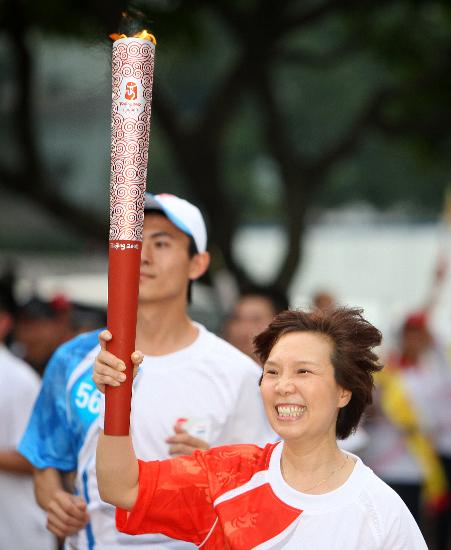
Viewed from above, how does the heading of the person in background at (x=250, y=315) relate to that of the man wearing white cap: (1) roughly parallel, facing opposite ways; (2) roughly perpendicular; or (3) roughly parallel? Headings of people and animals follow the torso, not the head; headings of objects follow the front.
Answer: roughly parallel

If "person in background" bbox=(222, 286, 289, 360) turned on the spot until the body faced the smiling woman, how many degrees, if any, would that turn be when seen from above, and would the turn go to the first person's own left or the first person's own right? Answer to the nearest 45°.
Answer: approximately 45° to the first person's own left

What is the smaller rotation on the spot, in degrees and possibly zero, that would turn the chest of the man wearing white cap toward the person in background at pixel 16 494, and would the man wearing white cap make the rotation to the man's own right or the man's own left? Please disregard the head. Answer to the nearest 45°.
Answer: approximately 90° to the man's own right

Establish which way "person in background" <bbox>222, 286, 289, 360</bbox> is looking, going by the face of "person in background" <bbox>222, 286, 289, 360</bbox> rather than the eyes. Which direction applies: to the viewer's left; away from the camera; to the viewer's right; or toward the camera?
toward the camera

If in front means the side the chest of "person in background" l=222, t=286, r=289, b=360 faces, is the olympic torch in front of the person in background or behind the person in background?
in front

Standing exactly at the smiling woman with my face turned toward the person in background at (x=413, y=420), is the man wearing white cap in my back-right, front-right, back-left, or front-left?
front-left

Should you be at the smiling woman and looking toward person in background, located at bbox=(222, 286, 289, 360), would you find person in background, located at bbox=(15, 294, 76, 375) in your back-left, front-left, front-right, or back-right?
front-left

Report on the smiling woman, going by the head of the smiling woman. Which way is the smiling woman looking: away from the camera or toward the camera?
toward the camera

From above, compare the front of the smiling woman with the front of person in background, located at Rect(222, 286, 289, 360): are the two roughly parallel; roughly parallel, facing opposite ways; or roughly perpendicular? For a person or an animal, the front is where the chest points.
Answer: roughly parallel

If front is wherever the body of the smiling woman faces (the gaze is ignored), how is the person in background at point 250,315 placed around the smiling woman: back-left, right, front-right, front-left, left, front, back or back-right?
back-right

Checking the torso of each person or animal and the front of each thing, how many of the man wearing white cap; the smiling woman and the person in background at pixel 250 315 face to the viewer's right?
0

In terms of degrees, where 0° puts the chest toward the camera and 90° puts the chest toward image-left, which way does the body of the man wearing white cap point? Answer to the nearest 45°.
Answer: approximately 45°

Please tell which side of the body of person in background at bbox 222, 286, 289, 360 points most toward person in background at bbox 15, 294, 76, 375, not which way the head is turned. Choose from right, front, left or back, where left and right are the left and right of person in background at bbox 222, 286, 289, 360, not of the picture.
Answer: right

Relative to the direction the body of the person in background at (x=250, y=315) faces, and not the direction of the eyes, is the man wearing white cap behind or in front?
in front

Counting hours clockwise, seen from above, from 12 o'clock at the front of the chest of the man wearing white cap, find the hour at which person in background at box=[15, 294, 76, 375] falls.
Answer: The person in background is roughly at 4 o'clock from the man wearing white cap.

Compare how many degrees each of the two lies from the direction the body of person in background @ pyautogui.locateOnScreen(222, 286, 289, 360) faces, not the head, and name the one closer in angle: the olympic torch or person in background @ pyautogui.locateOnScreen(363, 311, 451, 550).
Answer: the olympic torch

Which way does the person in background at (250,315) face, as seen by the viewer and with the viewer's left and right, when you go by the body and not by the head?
facing the viewer and to the left of the viewer

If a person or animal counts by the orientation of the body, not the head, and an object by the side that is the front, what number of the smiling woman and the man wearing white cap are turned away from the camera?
0
